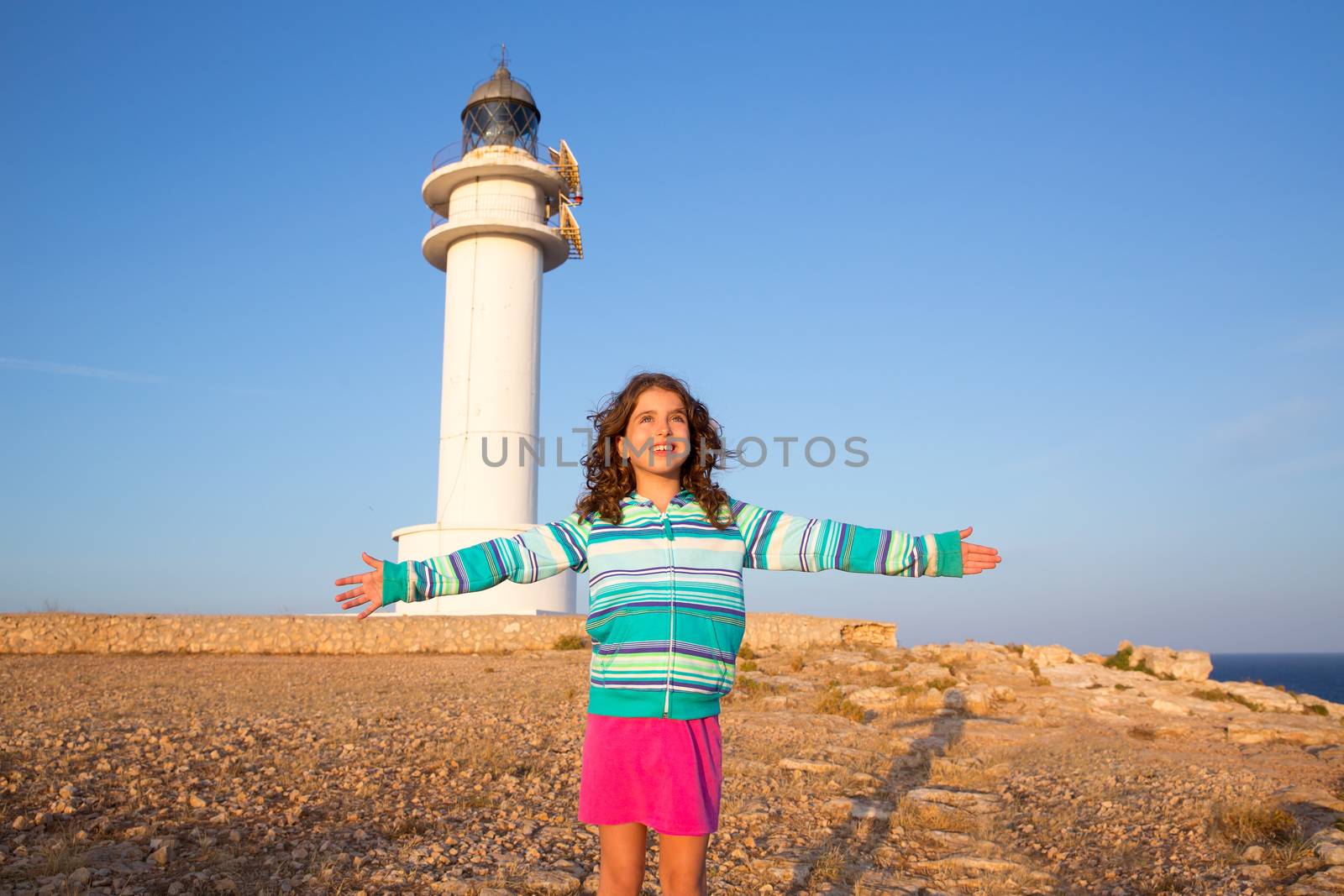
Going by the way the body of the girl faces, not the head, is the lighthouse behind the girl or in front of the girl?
behind

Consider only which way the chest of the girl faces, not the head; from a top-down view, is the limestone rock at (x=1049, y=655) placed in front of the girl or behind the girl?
behind

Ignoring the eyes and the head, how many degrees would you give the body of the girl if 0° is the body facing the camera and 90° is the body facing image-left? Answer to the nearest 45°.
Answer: approximately 0°

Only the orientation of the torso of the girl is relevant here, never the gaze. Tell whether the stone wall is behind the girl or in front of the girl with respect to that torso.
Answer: behind

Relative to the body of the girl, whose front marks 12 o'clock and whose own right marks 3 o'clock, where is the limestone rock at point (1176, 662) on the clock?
The limestone rock is roughly at 7 o'clock from the girl.
